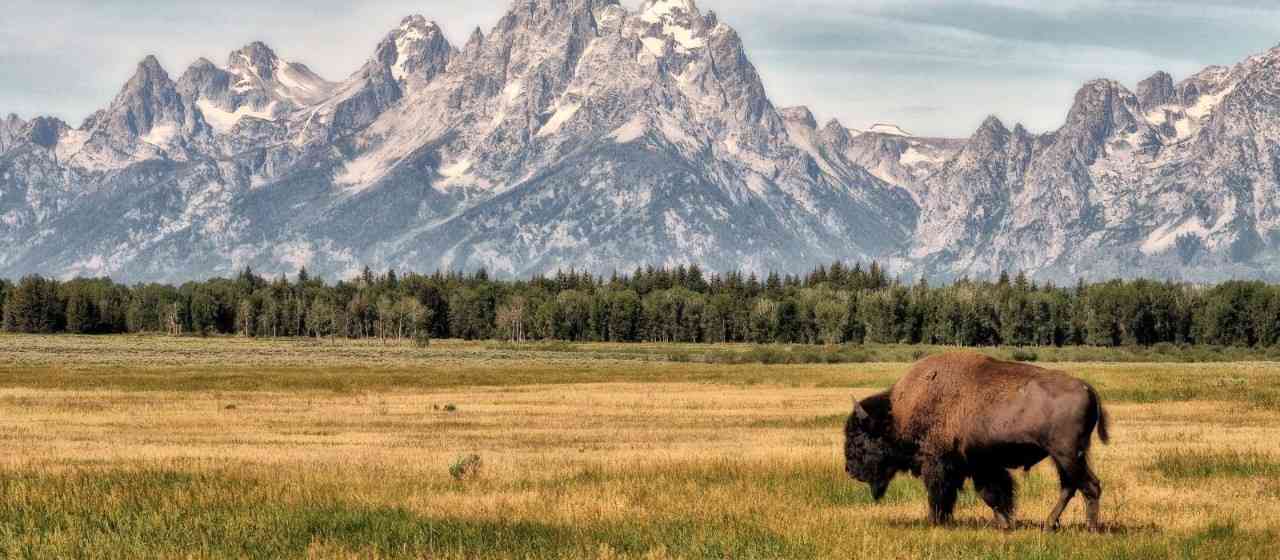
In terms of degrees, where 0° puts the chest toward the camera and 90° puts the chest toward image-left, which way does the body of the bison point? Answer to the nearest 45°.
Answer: approximately 90°

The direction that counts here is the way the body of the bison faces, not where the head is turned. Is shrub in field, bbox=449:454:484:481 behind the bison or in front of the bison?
in front
